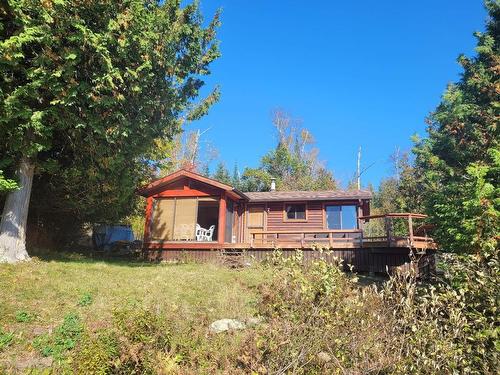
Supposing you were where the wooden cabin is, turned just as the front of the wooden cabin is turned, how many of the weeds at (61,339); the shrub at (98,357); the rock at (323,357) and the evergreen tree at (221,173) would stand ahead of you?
3

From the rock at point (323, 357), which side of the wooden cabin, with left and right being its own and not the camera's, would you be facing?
front

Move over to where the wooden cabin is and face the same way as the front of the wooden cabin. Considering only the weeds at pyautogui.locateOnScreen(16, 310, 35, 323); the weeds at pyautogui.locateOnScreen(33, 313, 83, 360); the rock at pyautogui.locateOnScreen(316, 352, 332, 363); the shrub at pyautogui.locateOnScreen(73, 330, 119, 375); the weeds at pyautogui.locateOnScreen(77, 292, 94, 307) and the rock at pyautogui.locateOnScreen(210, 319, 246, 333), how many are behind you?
0

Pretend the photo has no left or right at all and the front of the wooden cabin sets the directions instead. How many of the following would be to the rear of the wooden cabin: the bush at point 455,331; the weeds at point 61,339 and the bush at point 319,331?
0

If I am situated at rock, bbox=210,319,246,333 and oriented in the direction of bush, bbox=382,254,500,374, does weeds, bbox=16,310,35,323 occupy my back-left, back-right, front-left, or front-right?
back-right

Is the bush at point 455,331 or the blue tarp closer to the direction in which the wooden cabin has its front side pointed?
the bush

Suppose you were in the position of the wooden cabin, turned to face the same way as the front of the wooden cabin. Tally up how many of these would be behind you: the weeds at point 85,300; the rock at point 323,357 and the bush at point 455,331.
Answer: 0

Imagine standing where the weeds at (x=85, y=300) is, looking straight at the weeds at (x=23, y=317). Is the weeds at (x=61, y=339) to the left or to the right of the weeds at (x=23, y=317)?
left

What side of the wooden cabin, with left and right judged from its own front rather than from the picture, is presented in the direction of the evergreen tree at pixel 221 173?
back

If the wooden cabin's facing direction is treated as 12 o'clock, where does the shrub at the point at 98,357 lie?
The shrub is roughly at 12 o'clock from the wooden cabin.

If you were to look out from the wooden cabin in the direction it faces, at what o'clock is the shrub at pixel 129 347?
The shrub is roughly at 12 o'clock from the wooden cabin.

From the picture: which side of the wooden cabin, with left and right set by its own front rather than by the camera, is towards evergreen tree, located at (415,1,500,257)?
left

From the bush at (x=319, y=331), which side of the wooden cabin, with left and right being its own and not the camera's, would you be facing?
front

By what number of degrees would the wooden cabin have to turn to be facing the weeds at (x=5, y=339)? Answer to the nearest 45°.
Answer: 0° — it already faces it

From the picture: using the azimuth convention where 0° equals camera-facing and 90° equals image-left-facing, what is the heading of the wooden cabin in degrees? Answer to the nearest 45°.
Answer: approximately 0°

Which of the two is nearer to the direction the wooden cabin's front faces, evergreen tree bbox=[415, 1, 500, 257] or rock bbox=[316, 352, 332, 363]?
the rock
